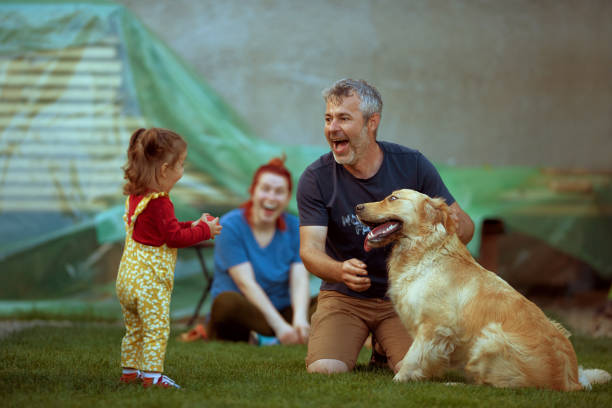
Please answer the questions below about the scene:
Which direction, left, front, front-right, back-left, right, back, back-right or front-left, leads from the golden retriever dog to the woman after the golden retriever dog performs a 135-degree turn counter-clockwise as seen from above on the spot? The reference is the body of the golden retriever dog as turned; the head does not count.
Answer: back

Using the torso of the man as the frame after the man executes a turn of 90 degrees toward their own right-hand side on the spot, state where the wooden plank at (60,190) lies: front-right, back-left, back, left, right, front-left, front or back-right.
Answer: front

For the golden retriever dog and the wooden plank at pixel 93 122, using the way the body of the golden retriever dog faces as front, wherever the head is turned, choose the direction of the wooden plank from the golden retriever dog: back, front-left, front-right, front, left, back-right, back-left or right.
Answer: front-right

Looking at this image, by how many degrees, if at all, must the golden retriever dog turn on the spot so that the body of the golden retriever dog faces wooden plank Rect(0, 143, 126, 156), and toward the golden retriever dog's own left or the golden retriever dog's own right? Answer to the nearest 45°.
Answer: approximately 45° to the golden retriever dog's own right

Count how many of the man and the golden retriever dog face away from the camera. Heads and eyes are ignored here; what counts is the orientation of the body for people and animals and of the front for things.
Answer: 0

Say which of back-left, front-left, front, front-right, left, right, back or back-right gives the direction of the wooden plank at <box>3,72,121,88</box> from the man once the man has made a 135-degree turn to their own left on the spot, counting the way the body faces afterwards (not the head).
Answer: back-left

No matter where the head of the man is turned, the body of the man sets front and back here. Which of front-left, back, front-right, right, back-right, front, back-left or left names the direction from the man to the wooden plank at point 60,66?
right

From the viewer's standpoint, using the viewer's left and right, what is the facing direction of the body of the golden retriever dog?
facing to the left of the viewer

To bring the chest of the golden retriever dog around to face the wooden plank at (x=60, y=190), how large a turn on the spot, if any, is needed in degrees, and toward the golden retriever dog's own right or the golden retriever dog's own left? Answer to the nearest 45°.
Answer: approximately 45° to the golden retriever dog's own right

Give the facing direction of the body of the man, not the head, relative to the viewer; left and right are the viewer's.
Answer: facing the viewer and to the left of the viewer

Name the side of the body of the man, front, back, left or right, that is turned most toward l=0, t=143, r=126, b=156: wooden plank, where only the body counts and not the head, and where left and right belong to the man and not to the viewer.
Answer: right

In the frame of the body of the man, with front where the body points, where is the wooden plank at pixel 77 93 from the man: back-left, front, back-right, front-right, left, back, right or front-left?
right

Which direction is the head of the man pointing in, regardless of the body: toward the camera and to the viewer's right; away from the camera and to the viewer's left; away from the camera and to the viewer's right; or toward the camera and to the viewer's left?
toward the camera and to the viewer's left
